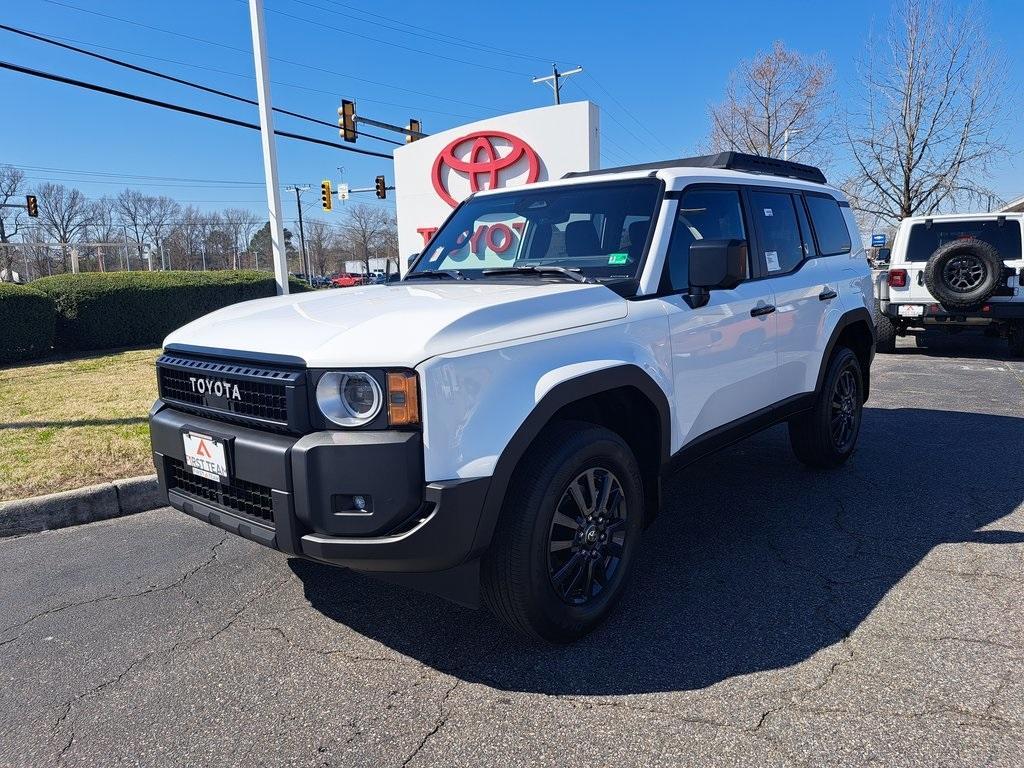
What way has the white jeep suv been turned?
away from the camera

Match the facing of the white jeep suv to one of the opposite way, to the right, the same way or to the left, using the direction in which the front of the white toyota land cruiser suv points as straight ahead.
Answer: the opposite way

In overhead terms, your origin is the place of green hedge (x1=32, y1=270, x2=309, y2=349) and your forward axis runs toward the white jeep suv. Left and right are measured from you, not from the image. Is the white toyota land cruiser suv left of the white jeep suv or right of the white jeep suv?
right

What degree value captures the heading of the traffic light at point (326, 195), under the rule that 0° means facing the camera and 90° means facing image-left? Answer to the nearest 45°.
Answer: approximately 45°

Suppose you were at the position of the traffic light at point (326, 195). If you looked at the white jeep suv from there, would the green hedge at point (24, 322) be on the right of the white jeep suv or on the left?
right

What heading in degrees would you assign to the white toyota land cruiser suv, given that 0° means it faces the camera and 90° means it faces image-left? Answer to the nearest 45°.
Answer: approximately 45°

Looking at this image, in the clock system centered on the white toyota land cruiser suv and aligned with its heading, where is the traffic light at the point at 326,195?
The traffic light is roughly at 4 o'clock from the white toyota land cruiser suv.

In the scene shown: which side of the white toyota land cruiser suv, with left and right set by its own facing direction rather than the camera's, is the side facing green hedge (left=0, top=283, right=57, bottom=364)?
right

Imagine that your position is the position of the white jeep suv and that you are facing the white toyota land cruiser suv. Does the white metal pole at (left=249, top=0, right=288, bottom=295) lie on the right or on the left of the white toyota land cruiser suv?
right

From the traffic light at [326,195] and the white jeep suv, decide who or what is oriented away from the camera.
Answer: the white jeep suv

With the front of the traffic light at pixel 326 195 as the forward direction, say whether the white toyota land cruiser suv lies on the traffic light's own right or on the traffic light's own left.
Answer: on the traffic light's own left
